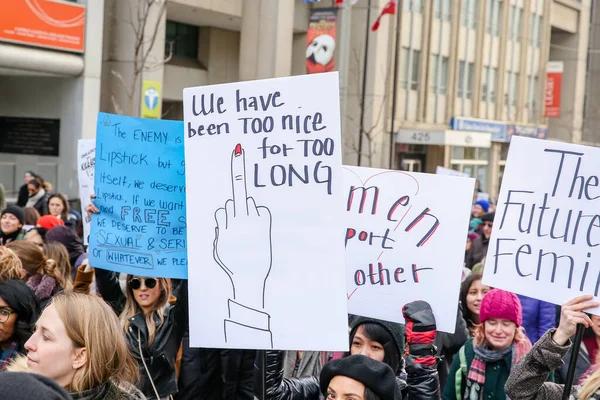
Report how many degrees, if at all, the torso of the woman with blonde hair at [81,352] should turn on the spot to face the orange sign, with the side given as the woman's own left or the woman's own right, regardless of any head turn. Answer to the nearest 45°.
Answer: approximately 90° to the woman's own right

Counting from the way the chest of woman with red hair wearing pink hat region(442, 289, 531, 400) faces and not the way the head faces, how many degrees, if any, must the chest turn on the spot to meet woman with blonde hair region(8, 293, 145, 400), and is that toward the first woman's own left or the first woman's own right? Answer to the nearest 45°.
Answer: approximately 45° to the first woman's own right

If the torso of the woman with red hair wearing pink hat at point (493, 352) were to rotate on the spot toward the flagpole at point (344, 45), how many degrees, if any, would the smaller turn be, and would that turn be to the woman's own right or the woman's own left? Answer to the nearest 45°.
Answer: approximately 180°

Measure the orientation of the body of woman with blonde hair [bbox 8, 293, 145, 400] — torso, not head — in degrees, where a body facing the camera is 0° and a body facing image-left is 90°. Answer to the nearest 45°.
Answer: approximately 90°

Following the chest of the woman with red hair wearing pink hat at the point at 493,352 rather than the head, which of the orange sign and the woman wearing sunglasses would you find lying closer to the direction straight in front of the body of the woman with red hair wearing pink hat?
the woman wearing sunglasses

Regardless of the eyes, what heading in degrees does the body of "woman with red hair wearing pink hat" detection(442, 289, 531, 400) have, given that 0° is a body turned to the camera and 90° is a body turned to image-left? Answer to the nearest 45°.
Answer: approximately 0°

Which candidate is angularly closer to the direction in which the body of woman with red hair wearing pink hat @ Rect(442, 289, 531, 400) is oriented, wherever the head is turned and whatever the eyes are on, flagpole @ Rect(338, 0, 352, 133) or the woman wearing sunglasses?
the woman wearing sunglasses

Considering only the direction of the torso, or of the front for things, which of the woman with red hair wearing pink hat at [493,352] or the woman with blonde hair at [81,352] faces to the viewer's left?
the woman with blonde hair at [81,352]
